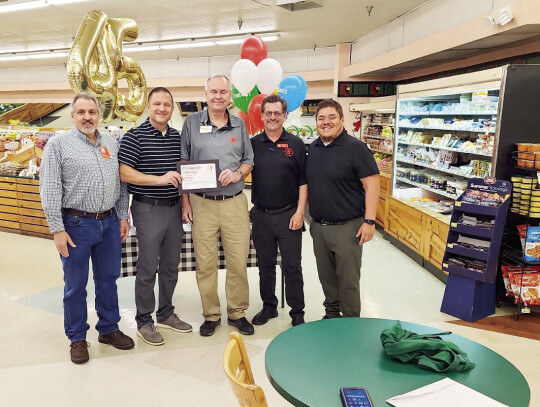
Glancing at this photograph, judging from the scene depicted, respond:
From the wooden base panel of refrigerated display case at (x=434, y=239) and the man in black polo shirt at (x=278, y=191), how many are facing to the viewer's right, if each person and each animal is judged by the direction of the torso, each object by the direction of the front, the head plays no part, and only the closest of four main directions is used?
0

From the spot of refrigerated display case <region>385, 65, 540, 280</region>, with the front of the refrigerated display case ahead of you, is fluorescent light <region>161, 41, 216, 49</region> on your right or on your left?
on your right

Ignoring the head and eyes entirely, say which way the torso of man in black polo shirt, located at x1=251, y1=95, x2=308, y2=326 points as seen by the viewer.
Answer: toward the camera

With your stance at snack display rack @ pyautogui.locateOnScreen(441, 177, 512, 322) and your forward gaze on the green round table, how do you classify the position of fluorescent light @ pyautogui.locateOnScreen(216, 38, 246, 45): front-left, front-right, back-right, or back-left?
back-right

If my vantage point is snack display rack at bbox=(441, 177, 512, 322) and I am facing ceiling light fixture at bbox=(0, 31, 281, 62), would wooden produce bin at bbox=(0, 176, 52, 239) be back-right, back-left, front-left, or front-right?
front-left

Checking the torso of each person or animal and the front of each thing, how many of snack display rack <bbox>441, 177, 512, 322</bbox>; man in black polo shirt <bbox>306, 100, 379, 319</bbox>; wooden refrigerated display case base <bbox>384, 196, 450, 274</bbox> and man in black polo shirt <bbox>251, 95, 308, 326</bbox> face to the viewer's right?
0

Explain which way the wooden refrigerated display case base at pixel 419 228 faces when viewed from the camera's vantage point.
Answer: facing the viewer and to the left of the viewer

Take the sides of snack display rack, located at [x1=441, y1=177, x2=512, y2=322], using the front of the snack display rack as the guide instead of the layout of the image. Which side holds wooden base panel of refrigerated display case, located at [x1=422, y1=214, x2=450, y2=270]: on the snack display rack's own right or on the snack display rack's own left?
on the snack display rack's own right

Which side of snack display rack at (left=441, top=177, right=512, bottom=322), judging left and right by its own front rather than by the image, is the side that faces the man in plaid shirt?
front

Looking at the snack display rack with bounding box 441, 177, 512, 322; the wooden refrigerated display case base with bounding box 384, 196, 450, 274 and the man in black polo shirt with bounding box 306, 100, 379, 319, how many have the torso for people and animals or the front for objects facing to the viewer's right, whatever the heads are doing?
0
